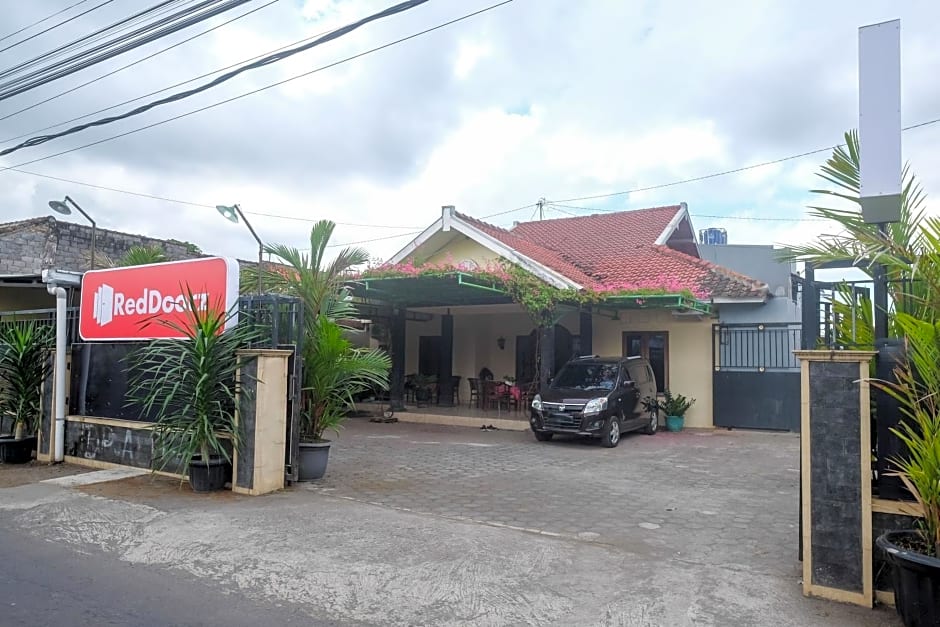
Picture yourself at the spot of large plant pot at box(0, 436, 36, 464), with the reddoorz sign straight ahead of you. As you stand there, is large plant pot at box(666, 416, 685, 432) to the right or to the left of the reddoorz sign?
left

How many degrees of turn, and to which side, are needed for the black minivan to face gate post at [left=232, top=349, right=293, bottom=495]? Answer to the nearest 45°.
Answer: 0° — it already faces it

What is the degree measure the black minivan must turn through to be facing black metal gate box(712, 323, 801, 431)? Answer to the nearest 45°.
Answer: approximately 180°

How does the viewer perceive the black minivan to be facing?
facing the viewer and to the left of the viewer

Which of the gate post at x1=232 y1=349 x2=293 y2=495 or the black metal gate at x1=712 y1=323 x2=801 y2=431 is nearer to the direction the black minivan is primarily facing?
the gate post

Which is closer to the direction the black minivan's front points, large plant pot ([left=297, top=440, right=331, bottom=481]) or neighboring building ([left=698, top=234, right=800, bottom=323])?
the large plant pot

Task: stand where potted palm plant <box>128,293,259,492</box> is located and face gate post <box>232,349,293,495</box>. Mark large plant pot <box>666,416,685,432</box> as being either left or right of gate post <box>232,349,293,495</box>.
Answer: left

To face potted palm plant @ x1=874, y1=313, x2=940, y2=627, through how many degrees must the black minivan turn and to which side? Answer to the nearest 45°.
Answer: approximately 45° to its left

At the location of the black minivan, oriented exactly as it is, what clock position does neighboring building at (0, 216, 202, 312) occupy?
The neighboring building is roughly at 2 o'clock from the black minivan.

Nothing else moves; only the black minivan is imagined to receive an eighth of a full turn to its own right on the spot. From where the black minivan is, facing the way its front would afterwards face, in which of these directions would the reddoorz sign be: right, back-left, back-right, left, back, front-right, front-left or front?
front-left

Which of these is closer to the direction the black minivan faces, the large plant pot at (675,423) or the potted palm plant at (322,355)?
the potted palm plant

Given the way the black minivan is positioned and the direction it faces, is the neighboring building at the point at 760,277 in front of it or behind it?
behind
